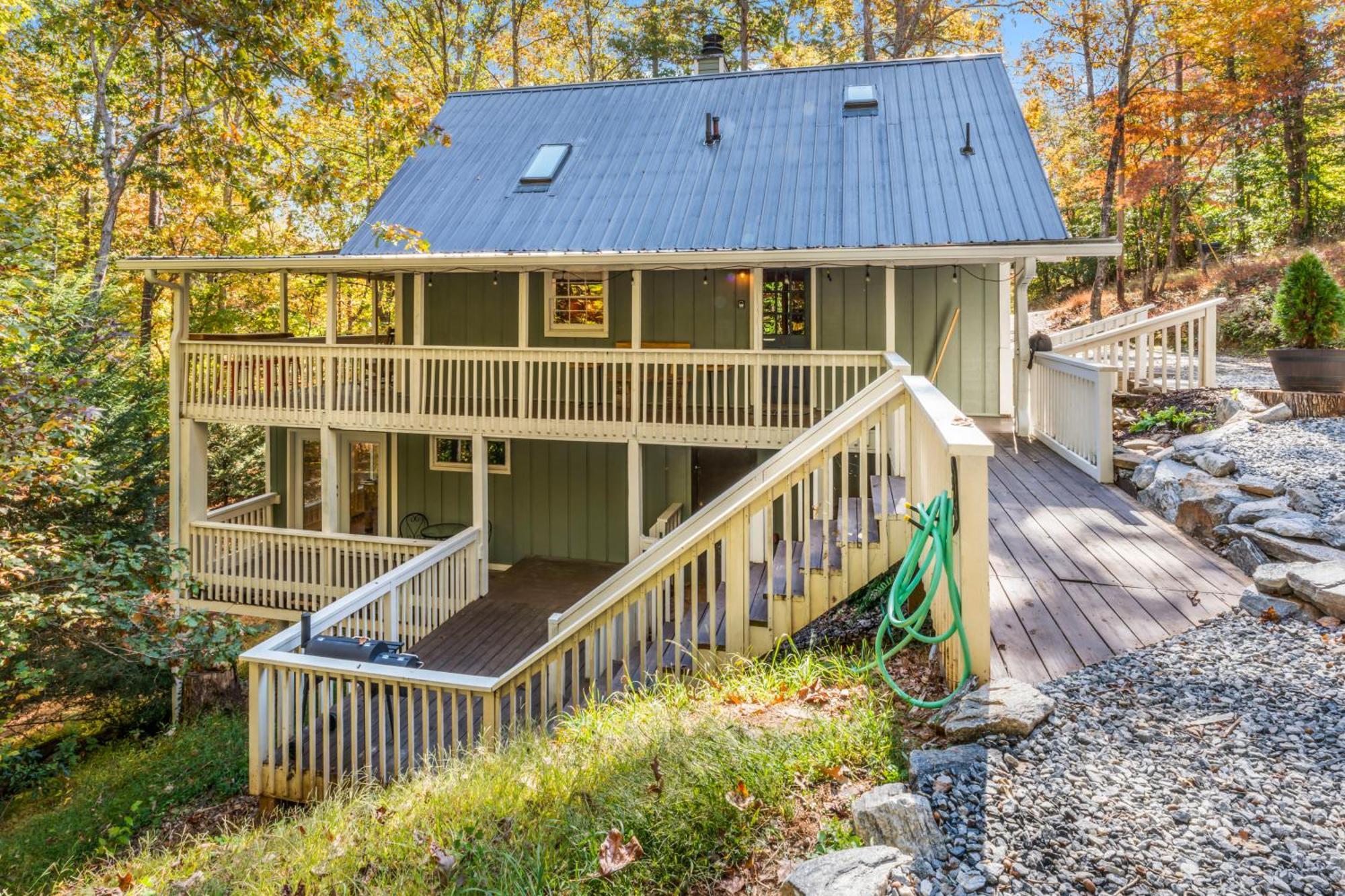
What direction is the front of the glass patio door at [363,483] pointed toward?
toward the camera

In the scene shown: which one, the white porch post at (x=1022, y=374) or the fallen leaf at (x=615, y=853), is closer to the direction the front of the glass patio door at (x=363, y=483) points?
the fallen leaf

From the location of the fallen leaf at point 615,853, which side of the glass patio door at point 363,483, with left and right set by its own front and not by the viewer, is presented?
front

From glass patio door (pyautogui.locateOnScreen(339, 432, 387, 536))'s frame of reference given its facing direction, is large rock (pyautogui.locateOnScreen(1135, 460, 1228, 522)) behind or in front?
in front

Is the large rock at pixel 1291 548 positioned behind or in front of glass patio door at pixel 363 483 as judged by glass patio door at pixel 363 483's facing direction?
in front

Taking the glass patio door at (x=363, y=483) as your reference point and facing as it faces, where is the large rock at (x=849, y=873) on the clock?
The large rock is roughly at 12 o'clock from the glass patio door.

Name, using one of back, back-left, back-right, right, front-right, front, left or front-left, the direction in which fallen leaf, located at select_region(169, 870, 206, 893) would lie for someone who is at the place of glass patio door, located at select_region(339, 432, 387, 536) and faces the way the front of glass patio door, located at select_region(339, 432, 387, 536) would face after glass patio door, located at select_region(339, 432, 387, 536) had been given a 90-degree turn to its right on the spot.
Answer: left
